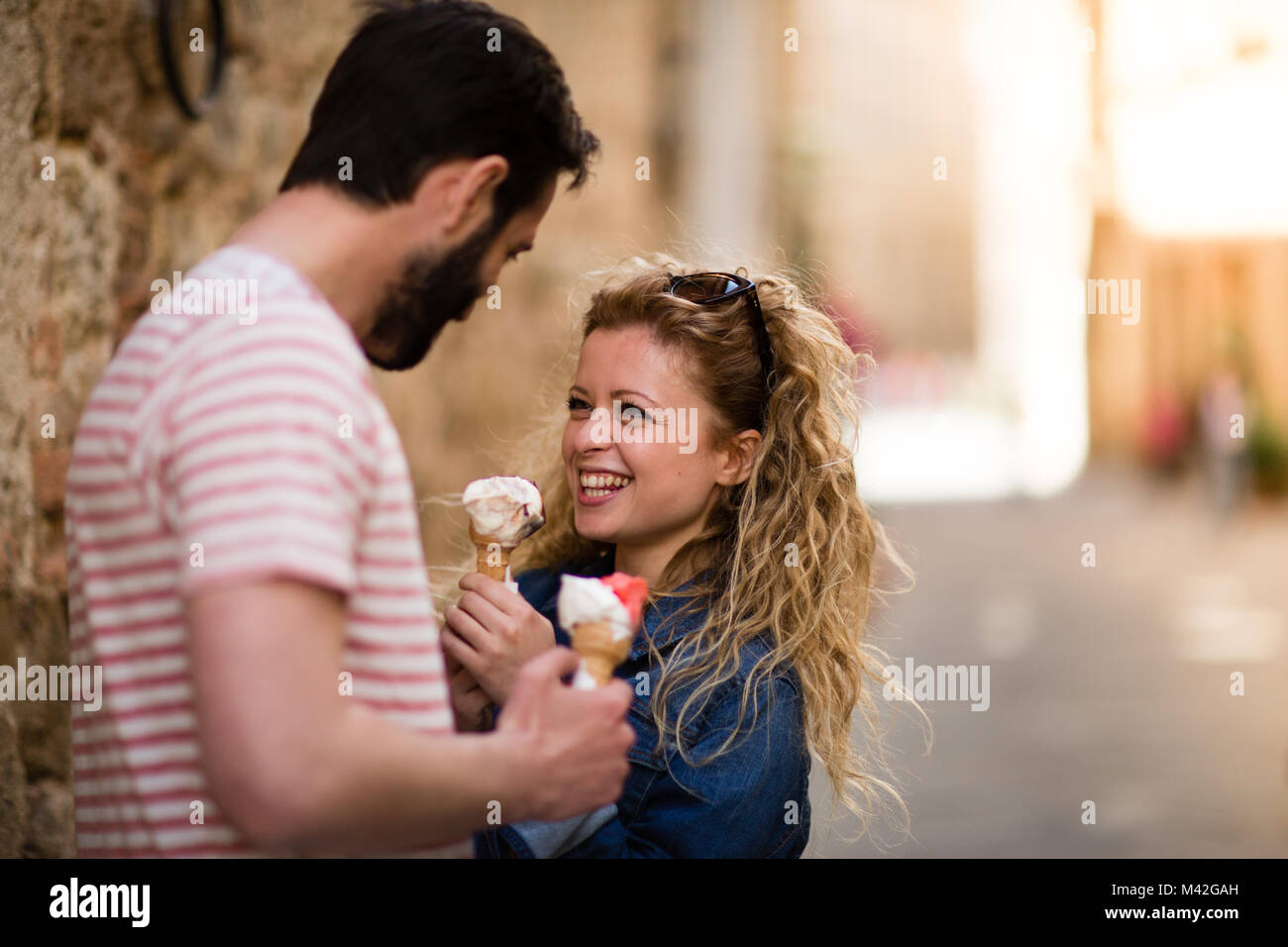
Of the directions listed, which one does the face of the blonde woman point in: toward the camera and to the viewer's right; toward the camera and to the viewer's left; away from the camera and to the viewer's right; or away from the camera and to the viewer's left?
toward the camera and to the viewer's left

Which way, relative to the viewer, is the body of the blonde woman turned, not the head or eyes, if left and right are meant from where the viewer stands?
facing the viewer and to the left of the viewer

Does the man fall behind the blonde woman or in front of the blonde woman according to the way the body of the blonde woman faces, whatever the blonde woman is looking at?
in front
